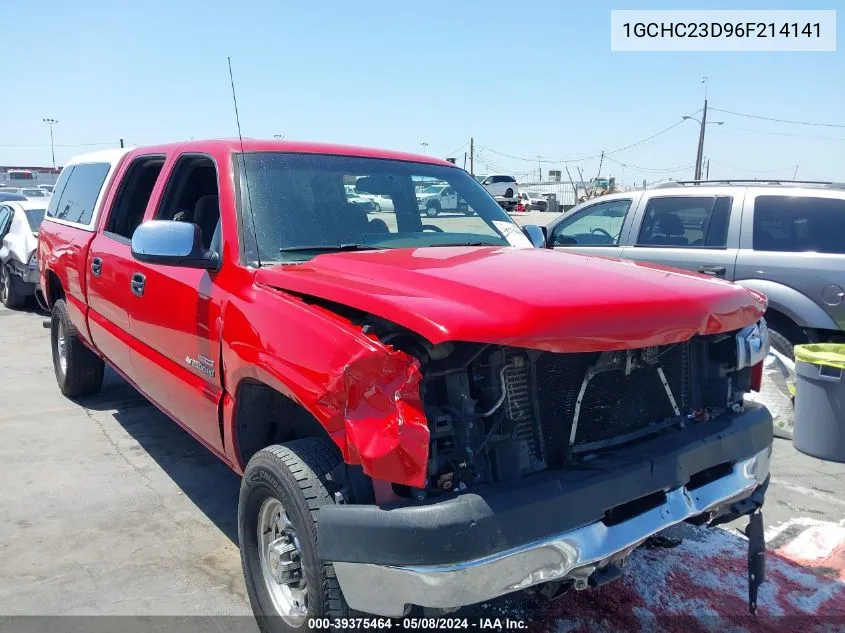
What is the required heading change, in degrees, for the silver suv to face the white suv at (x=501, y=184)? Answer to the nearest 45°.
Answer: approximately 90° to its right

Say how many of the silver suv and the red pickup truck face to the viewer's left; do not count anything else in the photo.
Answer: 1

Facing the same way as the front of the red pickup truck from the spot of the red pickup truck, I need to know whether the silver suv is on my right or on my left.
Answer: on my left

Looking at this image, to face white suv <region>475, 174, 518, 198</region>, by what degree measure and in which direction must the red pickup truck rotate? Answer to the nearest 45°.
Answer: approximately 135° to its left

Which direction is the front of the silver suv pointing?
to the viewer's left

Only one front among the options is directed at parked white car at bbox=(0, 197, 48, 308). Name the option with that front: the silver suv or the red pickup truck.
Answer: the silver suv

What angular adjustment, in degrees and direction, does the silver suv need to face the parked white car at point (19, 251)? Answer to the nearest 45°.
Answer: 0° — it already faces it

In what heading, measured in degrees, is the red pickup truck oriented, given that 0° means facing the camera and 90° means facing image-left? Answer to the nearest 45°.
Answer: approximately 315°
